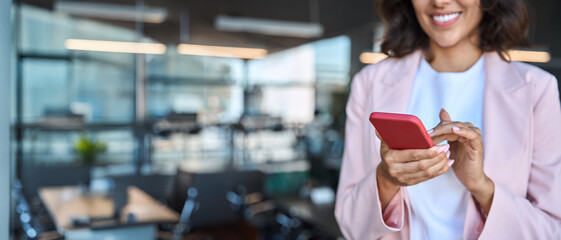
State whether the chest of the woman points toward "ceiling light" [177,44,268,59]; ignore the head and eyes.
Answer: no

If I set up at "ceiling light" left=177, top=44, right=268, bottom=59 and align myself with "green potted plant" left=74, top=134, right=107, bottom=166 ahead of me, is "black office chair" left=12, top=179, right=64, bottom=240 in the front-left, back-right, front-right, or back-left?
front-left

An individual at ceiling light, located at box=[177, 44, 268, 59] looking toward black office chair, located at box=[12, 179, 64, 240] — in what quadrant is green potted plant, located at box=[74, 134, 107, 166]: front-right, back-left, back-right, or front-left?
front-right

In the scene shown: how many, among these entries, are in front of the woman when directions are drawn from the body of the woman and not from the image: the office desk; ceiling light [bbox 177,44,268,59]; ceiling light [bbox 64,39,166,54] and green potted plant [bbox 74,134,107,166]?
0

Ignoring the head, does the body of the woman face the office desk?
no

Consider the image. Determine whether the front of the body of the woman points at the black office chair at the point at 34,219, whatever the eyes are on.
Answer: no

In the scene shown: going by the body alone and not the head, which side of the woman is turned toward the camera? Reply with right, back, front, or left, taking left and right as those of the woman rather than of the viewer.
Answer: front

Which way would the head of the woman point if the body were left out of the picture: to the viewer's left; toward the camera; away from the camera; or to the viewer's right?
toward the camera

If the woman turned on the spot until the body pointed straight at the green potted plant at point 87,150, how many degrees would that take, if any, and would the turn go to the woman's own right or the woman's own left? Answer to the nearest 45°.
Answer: approximately 135° to the woman's own right
